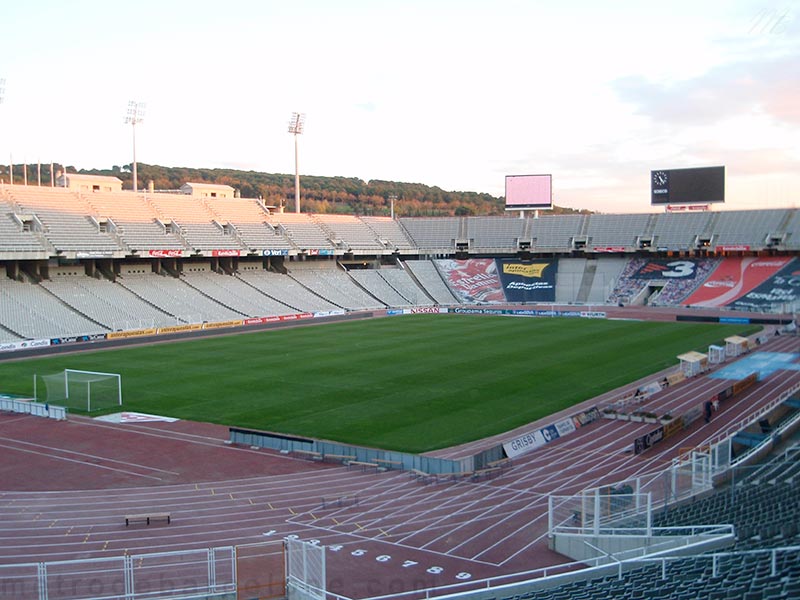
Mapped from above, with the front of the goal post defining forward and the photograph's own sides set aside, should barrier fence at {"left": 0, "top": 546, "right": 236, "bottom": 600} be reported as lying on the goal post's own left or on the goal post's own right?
on the goal post's own right

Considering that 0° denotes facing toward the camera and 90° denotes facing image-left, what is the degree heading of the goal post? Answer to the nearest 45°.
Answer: approximately 225°
